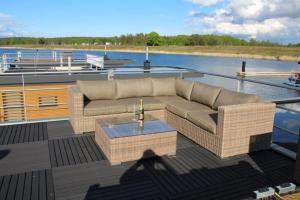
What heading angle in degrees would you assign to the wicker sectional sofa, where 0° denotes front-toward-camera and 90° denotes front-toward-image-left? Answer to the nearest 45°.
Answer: approximately 45°
